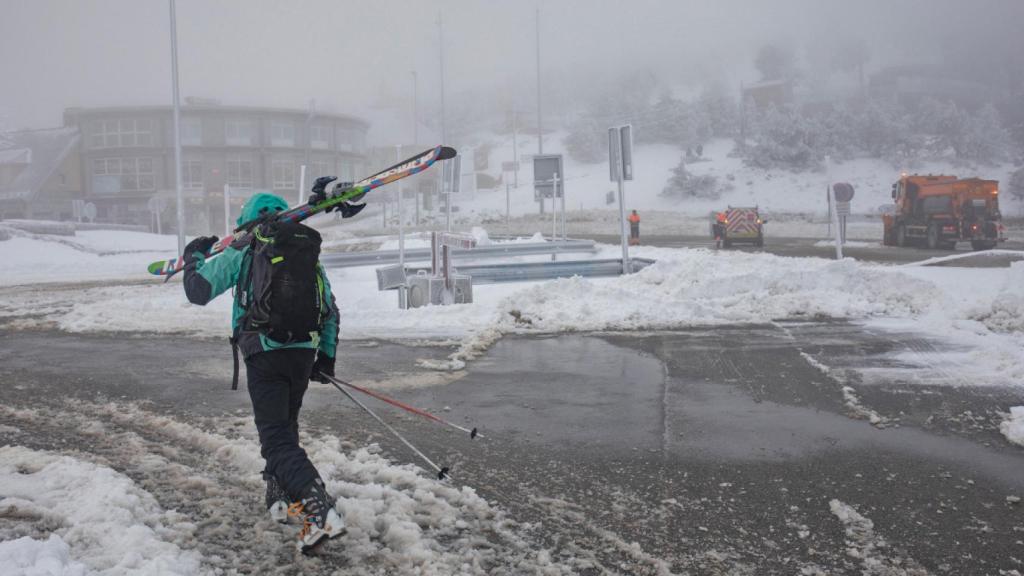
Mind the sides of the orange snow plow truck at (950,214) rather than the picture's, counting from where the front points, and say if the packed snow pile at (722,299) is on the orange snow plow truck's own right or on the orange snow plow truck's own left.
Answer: on the orange snow plow truck's own left
